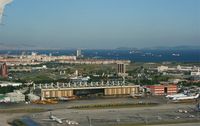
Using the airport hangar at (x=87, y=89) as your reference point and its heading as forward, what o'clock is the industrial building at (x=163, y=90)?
The industrial building is roughly at 9 o'clock from the airport hangar.

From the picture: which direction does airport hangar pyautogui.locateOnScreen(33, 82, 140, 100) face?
toward the camera

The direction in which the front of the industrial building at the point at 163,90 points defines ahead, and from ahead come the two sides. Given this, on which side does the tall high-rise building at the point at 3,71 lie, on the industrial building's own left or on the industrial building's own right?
on the industrial building's own right

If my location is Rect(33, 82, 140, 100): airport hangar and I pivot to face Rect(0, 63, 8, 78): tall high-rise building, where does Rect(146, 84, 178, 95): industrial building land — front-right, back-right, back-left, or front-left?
back-right

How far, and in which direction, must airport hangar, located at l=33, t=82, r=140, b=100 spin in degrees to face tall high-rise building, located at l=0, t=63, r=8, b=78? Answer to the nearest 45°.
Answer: approximately 135° to its right

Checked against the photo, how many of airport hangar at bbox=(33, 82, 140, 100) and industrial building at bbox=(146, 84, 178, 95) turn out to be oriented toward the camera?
2
